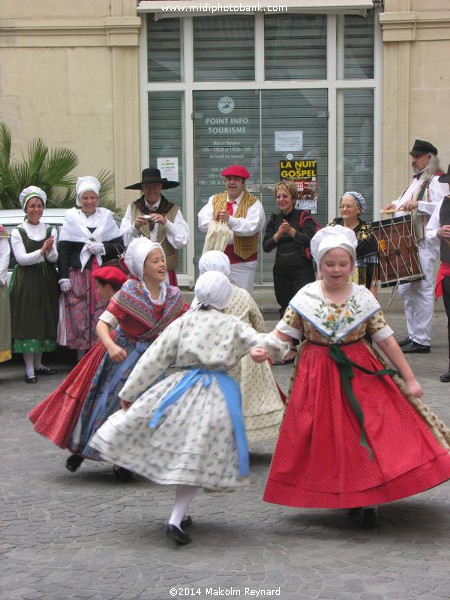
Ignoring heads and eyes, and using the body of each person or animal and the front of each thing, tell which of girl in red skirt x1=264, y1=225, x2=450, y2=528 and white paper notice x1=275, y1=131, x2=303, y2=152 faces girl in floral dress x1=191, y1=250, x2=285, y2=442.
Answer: the white paper notice

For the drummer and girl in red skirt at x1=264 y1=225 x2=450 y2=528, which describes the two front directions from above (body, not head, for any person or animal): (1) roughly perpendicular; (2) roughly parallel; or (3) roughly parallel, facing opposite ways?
roughly perpendicular

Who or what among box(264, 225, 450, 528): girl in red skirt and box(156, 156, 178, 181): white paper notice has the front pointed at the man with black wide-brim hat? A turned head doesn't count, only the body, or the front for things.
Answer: the white paper notice

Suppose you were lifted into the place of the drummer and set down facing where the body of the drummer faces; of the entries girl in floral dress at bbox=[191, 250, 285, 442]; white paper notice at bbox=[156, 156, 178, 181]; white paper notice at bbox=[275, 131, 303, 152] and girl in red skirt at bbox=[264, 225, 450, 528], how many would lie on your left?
2

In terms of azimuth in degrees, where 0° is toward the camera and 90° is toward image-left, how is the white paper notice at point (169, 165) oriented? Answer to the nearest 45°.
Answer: approximately 0°

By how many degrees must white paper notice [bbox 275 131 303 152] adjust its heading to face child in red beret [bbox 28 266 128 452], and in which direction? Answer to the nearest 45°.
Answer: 0° — it already faces them

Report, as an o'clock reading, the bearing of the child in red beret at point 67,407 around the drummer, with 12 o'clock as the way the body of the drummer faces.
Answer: The child in red beret is roughly at 10 o'clock from the drummer.

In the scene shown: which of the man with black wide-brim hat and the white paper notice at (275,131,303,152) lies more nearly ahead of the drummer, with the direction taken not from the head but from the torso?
the man with black wide-brim hat

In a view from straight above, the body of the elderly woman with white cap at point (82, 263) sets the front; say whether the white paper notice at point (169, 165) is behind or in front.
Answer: behind

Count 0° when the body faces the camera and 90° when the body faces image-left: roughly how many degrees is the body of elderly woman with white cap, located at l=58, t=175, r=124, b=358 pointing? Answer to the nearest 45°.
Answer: approximately 0°

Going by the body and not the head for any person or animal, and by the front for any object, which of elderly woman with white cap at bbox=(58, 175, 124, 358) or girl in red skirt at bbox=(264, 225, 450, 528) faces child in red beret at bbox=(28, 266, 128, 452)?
the elderly woman with white cap
